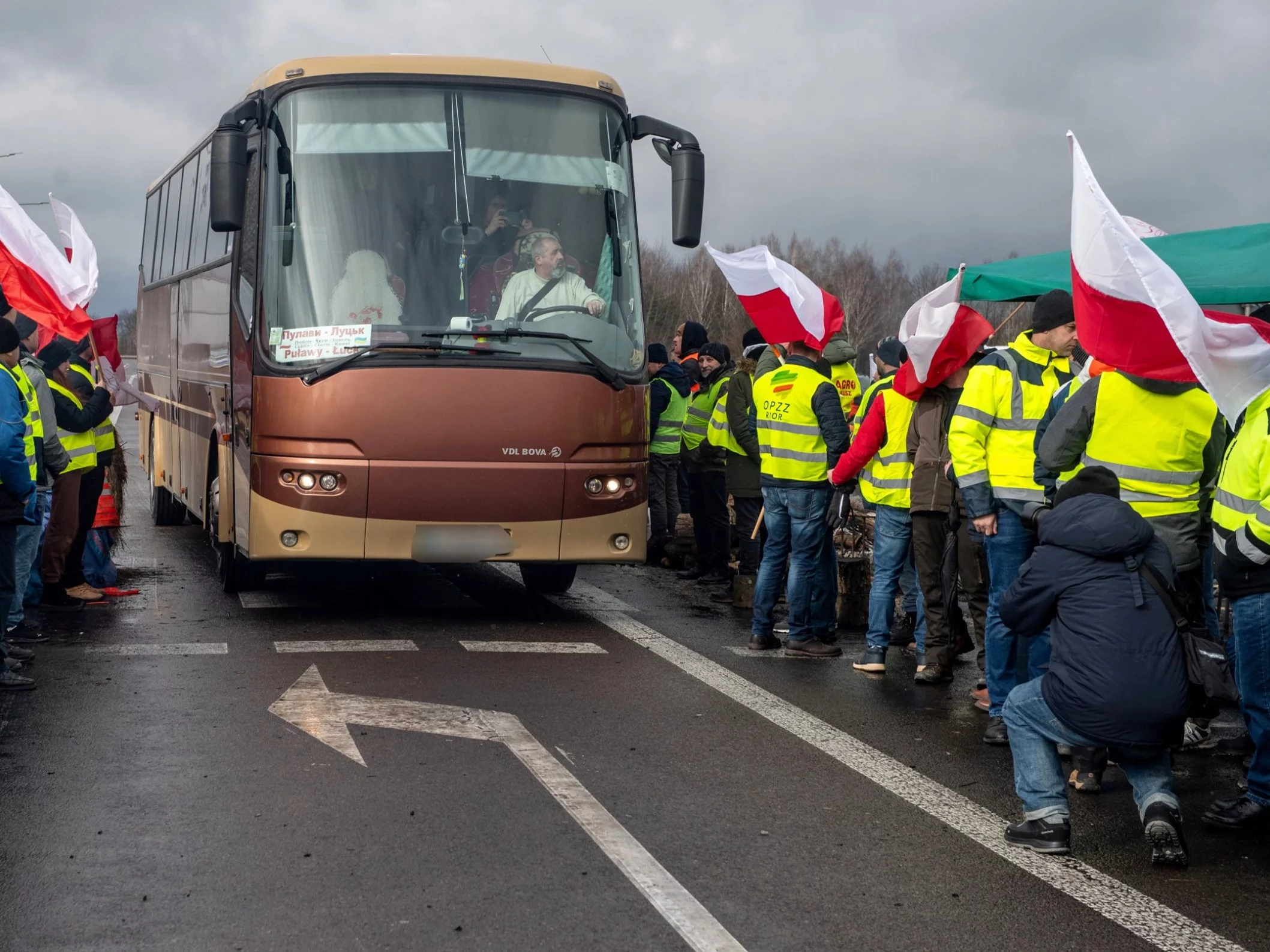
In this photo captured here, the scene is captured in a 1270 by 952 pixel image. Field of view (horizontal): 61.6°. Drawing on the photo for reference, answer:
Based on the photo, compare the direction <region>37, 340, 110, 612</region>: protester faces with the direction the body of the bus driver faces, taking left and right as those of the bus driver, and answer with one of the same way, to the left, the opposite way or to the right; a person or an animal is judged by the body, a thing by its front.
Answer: to the left

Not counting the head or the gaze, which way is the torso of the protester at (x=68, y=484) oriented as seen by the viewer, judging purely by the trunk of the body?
to the viewer's right

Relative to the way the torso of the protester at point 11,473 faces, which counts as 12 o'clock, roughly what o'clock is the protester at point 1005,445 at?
the protester at point 1005,445 is roughly at 1 o'clock from the protester at point 11,473.

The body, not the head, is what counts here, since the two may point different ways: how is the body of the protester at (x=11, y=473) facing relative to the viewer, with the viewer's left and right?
facing to the right of the viewer

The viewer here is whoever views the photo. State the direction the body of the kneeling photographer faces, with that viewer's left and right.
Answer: facing away from the viewer and to the left of the viewer

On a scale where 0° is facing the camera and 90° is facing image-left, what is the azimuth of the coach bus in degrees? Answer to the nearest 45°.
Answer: approximately 0°

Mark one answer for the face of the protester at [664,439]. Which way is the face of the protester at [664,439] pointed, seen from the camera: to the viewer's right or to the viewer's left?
to the viewer's left

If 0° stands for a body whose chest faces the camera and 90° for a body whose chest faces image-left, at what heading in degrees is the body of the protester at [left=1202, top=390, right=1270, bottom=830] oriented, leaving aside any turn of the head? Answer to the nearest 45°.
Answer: approximately 90°

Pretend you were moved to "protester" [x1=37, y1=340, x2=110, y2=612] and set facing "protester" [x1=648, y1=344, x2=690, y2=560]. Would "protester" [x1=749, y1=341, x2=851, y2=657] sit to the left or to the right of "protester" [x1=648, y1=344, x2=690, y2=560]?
right

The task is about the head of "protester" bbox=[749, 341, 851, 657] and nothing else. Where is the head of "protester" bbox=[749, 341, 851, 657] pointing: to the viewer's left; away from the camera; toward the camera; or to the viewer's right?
away from the camera
